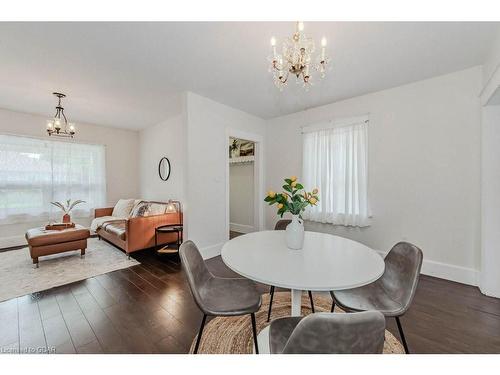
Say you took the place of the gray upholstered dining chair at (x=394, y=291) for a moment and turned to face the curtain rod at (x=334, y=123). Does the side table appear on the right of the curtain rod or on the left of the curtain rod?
left

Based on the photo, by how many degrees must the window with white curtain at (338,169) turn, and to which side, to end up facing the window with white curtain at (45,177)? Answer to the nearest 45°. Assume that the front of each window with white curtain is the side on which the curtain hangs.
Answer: approximately 45° to its right

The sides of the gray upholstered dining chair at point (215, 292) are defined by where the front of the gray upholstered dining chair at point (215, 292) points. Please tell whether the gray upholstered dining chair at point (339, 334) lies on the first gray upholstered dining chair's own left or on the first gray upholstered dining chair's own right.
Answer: on the first gray upholstered dining chair's own right

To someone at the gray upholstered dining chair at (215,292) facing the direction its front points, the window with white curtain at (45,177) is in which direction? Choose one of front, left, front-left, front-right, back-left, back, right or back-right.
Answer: back-left

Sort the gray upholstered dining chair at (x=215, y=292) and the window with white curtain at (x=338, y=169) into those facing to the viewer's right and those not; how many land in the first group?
1

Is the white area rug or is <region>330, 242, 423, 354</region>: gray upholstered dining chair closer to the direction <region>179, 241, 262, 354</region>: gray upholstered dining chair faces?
the gray upholstered dining chair

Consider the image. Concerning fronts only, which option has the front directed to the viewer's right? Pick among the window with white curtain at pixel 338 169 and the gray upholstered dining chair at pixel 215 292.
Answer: the gray upholstered dining chair

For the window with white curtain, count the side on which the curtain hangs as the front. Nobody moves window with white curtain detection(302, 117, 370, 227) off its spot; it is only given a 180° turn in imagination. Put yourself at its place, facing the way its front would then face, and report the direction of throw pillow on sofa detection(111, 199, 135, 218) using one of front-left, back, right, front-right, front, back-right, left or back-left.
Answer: back-left

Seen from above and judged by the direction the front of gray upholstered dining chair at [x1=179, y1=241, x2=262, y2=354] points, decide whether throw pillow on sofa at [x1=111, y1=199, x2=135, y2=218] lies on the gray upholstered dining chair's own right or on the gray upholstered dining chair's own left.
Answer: on the gray upholstered dining chair's own left

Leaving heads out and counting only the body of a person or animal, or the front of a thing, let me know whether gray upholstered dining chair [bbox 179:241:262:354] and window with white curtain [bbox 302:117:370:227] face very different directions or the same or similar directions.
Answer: very different directions

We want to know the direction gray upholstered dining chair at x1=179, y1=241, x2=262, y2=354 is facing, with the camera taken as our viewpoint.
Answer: facing to the right of the viewer

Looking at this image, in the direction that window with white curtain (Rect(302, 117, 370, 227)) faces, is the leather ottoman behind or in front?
in front

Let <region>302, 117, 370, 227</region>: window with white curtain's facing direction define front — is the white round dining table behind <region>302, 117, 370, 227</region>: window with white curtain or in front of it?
in front

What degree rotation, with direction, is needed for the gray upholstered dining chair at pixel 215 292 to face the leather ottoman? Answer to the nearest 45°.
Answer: approximately 135° to its left

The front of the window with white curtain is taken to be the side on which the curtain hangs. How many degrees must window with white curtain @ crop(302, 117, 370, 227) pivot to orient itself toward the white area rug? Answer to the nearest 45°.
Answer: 0° — it already faces it

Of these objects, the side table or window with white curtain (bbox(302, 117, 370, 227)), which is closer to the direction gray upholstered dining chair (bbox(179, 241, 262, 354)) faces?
the window with white curtain
